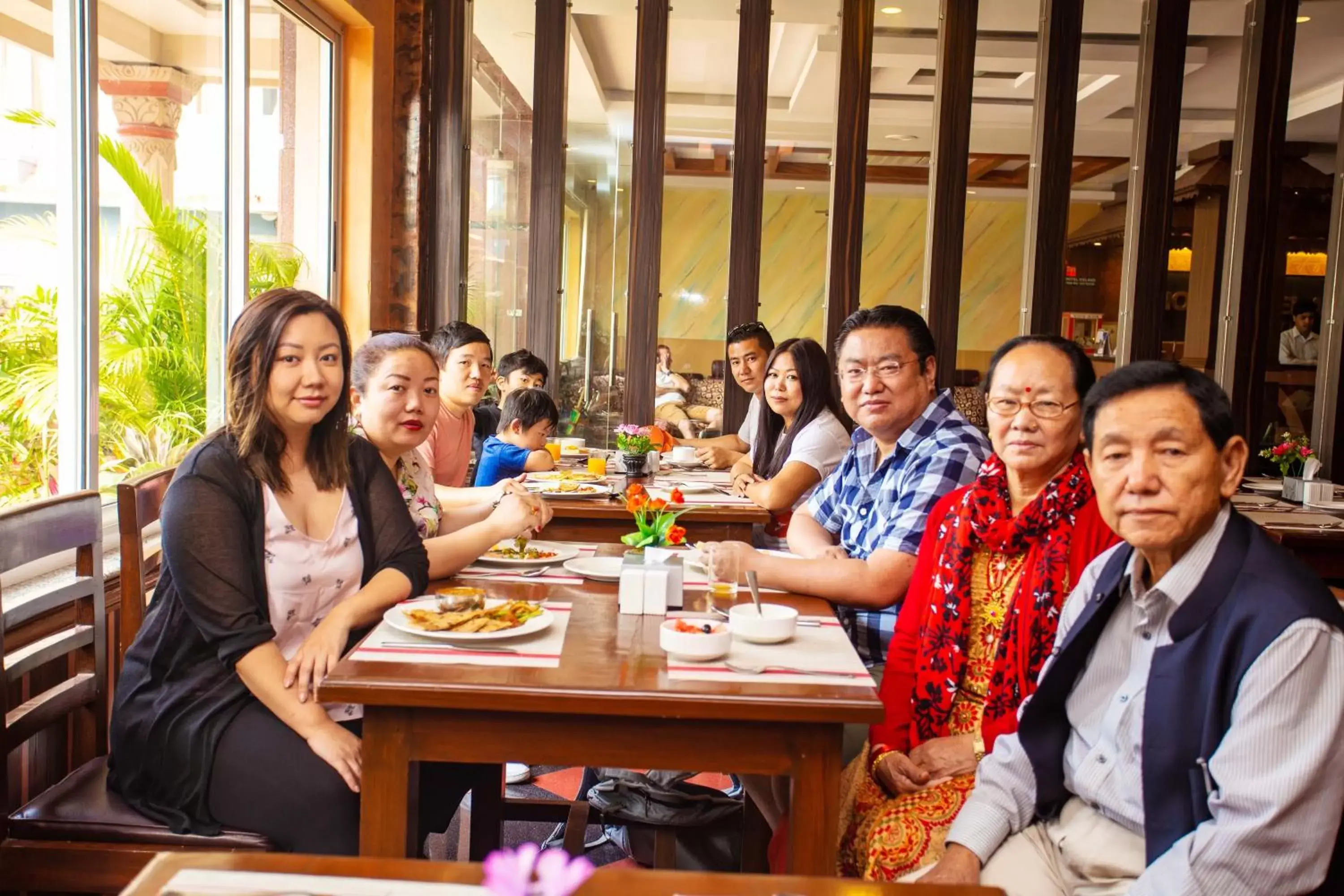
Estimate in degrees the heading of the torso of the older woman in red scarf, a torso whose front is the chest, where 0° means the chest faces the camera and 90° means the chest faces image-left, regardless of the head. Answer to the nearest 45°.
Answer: approximately 45°

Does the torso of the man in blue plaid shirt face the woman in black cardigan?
yes

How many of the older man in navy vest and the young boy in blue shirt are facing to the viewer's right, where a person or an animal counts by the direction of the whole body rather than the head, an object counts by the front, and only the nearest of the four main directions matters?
1

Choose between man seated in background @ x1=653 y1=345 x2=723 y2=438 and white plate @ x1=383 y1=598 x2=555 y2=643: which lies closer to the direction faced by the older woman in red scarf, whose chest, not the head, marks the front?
the white plate

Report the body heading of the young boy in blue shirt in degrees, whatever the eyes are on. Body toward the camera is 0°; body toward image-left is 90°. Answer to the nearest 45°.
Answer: approximately 270°

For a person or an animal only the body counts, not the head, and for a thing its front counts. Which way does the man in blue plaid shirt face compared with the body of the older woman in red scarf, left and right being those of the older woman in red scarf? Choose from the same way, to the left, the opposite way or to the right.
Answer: the same way

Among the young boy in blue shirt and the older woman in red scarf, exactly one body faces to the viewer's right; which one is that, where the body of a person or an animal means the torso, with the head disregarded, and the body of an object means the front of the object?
the young boy in blue shirt

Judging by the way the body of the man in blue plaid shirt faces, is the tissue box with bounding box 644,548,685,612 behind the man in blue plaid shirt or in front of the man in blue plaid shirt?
in front

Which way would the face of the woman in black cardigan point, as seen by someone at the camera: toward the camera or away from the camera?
toward the camera

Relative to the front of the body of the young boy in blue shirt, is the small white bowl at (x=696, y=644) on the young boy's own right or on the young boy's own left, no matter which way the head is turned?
on the young boy's own right

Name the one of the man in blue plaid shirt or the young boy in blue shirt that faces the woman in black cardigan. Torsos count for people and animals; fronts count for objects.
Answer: the man in blue plaid shirt

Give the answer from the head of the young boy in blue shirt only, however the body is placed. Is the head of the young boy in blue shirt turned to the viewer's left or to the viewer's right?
to the viewer's right

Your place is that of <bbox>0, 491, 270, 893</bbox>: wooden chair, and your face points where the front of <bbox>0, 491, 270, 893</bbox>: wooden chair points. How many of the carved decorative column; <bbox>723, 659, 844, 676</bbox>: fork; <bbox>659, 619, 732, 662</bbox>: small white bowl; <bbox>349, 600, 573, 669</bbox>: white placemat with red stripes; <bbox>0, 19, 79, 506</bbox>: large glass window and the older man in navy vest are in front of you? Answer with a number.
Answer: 4

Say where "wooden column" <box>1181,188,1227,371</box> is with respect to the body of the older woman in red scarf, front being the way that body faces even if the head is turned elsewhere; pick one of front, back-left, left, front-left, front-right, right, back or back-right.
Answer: back-right

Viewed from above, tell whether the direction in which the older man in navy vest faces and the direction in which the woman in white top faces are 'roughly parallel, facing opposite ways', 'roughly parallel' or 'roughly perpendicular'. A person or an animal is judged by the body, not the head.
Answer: roughly parallel

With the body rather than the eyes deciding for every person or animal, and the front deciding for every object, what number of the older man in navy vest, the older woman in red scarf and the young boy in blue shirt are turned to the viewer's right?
1
